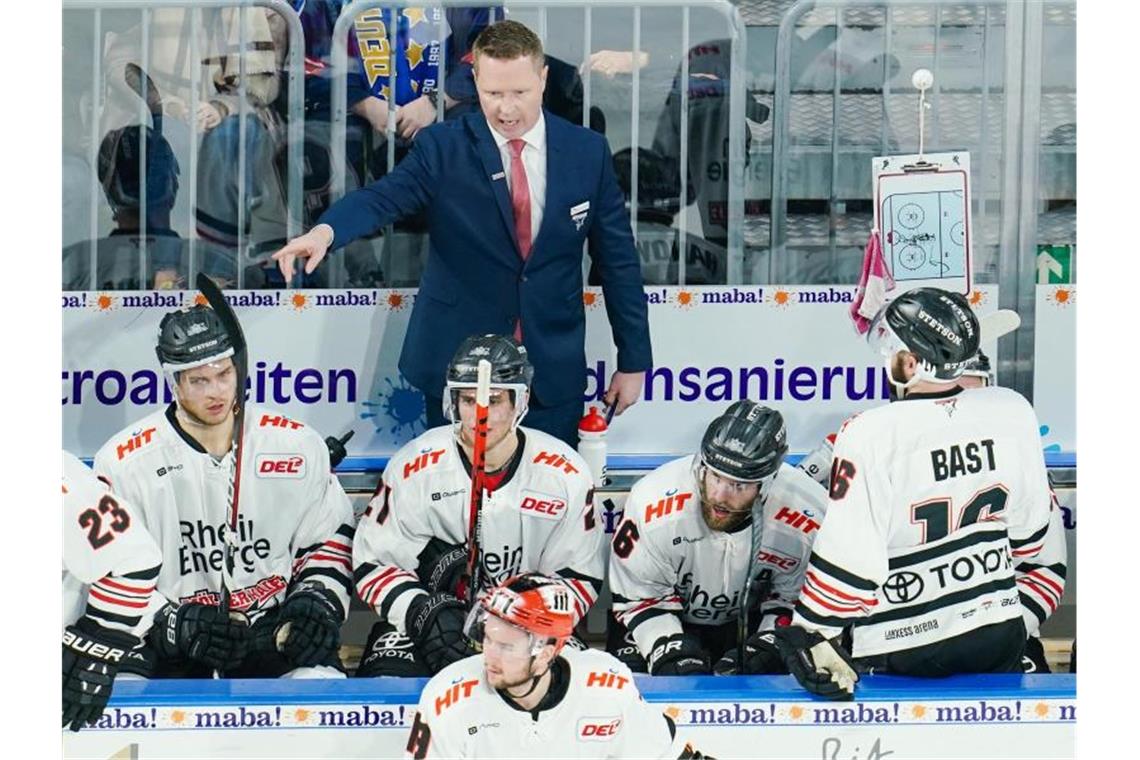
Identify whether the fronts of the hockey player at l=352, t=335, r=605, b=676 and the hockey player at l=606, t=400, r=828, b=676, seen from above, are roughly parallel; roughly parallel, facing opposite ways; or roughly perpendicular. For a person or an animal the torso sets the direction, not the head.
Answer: roughly parallel

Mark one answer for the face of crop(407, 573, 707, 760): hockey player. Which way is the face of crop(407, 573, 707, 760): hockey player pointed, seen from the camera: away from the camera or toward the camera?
toward the camera

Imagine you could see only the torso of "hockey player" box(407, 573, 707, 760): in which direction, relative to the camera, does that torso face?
toward the camera

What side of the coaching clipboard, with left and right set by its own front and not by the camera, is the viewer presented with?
front

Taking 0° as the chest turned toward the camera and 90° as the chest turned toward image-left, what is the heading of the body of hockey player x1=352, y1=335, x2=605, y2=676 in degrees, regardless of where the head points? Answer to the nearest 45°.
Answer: approximately 0°

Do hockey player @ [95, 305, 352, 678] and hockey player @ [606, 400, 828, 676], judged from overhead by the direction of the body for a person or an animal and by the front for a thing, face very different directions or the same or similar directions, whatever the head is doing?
same or similar directions

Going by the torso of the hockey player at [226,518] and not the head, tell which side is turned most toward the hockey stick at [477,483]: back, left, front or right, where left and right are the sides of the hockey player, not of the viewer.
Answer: left

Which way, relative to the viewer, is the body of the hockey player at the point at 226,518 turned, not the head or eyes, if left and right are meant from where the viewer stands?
facing the viewer

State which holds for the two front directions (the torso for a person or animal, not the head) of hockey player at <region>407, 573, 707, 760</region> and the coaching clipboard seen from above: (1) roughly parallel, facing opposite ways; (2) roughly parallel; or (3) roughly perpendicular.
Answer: roughly parallel

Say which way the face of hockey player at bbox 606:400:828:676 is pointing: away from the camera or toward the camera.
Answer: toward the camera

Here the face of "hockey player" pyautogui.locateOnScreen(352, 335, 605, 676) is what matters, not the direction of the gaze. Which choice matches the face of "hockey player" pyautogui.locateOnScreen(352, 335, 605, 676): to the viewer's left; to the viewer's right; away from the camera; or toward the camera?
toward the camera

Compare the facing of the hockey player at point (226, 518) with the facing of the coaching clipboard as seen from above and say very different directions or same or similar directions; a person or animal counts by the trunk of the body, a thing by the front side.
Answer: same or similar directions
